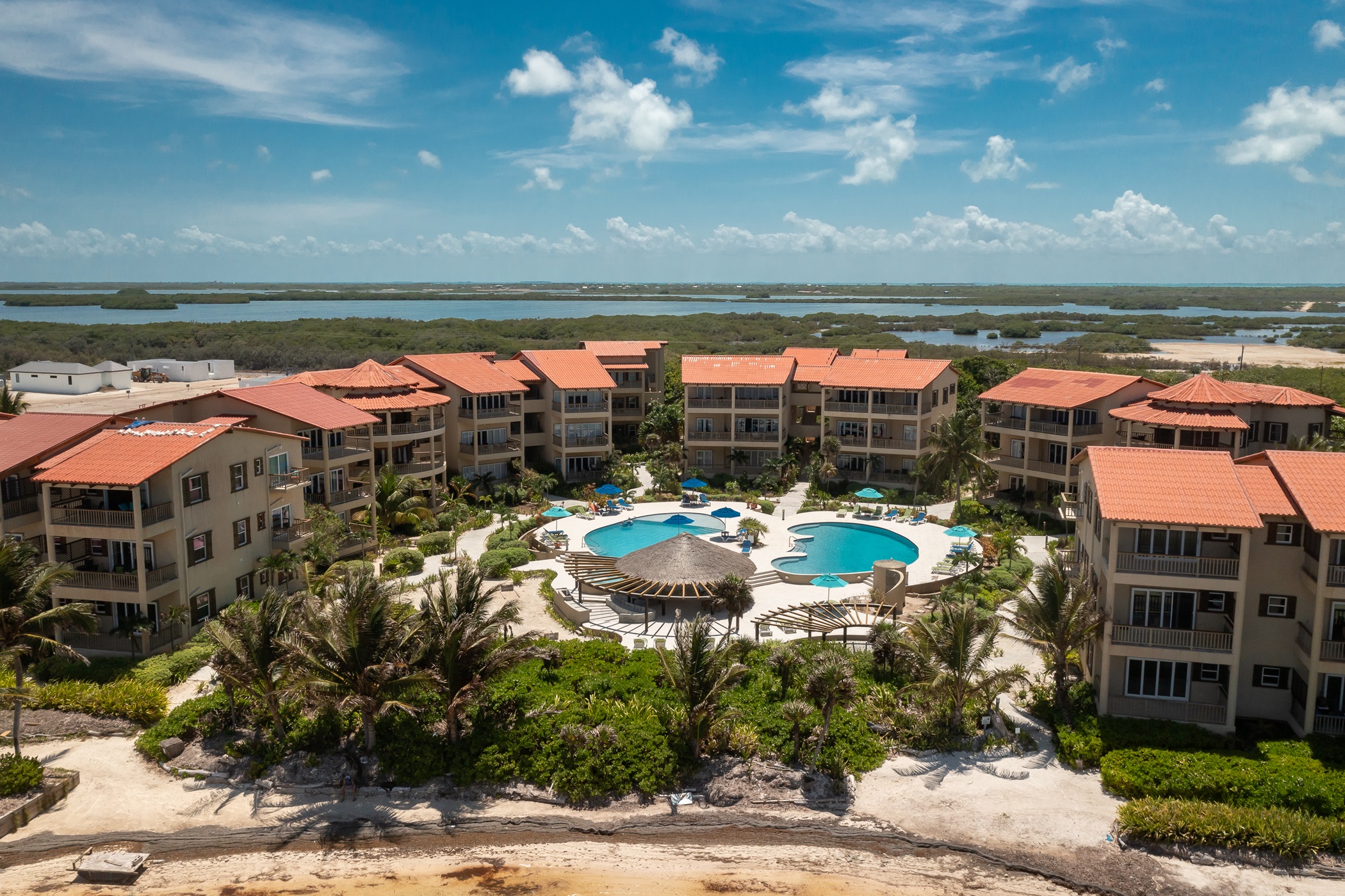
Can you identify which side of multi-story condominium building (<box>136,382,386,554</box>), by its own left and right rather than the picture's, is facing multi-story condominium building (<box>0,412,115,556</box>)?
right

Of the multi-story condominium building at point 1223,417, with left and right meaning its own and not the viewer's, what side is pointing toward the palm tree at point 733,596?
front

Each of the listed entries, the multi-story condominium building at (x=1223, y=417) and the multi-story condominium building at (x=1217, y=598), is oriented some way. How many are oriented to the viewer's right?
0

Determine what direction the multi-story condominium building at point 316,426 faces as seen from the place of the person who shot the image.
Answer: facing the viewer and to the right of the viewer

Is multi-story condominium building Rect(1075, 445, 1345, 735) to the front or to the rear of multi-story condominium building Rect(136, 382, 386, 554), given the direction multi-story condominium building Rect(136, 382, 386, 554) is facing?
to the front

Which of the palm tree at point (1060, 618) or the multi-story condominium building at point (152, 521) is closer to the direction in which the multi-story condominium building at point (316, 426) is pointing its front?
the palm tree

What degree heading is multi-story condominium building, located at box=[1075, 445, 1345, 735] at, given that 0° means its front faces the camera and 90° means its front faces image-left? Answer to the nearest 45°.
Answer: approximately 0°

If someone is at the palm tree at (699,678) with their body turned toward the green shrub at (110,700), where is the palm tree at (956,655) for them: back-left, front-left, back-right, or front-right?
back-right

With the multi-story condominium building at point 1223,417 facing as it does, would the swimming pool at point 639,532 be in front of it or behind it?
in front

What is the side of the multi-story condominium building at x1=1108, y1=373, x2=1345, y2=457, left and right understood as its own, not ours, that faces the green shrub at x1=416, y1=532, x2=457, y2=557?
front
